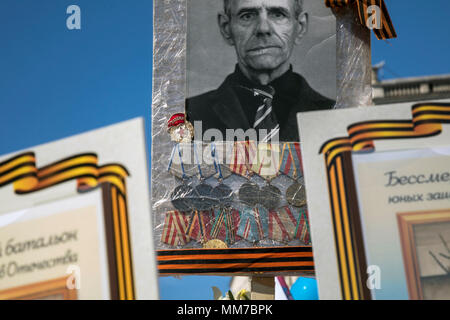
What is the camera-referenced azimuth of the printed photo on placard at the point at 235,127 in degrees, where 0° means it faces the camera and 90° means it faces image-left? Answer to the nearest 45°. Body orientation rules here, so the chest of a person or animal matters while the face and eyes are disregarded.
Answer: approximately 0°

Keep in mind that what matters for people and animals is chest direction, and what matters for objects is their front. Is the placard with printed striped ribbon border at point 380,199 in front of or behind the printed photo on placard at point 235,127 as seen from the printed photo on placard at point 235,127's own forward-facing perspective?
in front

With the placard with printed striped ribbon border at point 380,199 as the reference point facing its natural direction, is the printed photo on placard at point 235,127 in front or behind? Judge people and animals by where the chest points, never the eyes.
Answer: behind

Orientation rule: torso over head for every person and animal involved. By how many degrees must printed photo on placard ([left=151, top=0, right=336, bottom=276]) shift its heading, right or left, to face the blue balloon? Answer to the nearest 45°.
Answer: approximately 180°

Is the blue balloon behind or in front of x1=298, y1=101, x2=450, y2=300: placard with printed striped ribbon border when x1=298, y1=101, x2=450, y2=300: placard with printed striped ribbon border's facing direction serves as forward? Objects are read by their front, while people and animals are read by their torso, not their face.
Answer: behind

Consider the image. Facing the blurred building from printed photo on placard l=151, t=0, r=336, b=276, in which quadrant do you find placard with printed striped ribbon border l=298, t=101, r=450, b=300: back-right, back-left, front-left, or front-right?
back-right

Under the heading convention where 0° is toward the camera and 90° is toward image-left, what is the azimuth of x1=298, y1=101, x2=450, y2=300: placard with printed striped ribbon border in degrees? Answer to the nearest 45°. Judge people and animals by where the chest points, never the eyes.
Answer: approximately 0°

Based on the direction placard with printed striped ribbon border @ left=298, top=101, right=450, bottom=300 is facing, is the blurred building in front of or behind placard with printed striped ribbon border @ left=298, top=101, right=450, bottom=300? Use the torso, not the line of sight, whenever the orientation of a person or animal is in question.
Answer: behind

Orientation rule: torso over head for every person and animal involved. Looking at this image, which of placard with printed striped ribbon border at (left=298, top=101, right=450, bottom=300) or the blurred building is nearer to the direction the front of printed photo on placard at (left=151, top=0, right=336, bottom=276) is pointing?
the placard with printed striped ribbon border

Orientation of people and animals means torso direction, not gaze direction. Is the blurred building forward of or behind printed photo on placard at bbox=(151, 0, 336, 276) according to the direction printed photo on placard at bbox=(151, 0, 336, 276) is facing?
behind

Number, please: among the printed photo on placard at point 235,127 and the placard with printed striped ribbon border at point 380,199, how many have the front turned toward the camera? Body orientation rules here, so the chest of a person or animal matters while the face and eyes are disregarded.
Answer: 2
